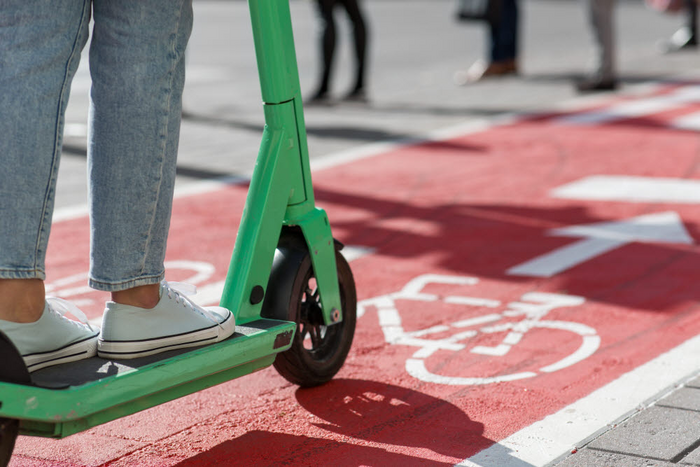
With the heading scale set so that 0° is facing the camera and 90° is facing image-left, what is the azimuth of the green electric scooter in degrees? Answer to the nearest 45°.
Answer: approximately 225°

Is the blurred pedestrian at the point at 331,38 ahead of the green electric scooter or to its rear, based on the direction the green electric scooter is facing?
ahead
